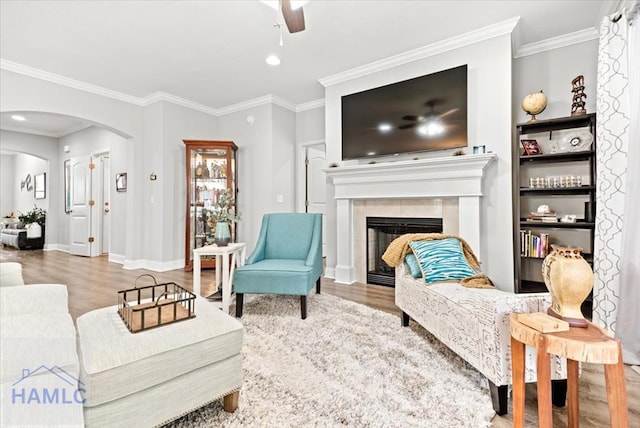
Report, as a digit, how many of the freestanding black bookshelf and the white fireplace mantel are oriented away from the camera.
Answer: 0

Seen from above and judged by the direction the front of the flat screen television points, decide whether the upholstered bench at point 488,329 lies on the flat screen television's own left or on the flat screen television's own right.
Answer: on the flat screen television's own left

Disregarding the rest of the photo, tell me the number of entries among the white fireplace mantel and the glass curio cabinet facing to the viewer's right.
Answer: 0

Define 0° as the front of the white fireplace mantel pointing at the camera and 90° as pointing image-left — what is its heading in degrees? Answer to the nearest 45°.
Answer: approximately 45°

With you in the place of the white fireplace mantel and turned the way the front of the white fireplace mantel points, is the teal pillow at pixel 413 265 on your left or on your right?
on your left

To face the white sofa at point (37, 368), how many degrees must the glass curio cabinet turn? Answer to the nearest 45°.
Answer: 0° — it already faces it

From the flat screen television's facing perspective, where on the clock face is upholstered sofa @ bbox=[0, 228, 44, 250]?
The upholstered sofa is roughly at 2 o'clock from the flat screen television.

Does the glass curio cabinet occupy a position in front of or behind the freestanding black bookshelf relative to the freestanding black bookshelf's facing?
in front
